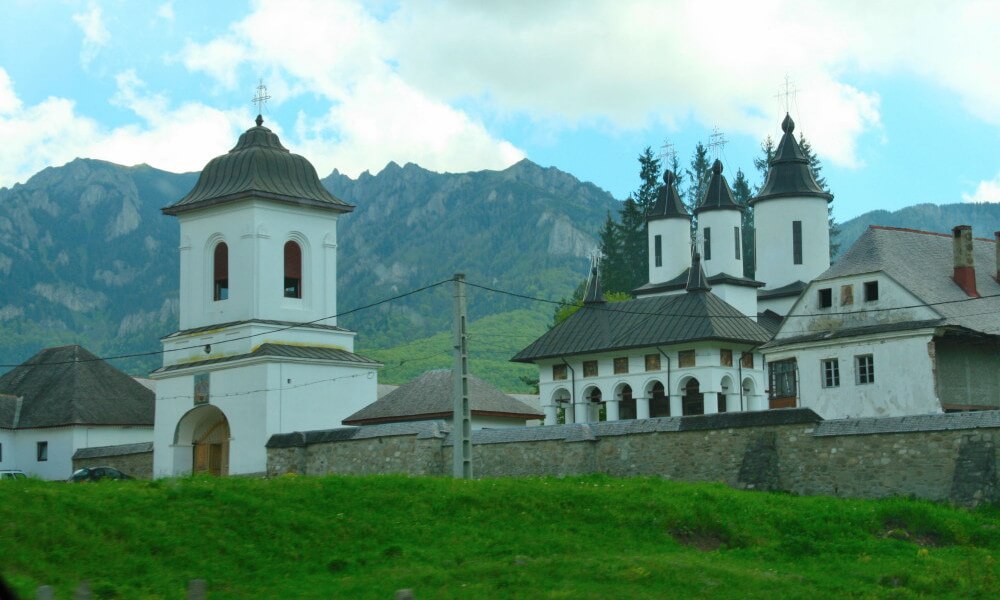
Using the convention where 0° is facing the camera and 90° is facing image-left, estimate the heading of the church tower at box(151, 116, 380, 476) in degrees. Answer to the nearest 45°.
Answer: approximately 45°

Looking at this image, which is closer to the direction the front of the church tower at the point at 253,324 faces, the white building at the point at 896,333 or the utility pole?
the utility pole

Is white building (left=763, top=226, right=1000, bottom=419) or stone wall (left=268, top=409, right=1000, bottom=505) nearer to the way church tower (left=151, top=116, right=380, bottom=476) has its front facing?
the stone wall

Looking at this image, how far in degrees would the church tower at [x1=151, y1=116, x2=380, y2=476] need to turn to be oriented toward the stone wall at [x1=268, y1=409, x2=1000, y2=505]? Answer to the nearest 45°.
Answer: approximately 90° to its left

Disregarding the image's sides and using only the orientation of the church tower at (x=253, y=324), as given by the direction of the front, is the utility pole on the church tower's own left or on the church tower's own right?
on the church tower's own left

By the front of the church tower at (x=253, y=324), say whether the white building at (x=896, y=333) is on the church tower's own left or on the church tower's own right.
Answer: on the church tower's own left

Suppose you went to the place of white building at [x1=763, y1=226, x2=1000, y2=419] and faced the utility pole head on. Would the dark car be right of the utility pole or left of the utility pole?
right
